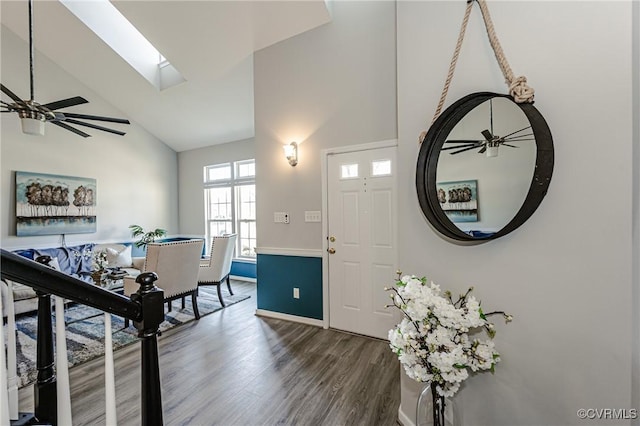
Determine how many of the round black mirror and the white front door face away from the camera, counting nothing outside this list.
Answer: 0

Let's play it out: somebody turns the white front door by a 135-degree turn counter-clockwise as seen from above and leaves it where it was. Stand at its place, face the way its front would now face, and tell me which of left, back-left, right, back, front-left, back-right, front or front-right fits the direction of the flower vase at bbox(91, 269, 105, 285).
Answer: back

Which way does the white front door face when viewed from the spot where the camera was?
facing the viewer and to the left of the viewer

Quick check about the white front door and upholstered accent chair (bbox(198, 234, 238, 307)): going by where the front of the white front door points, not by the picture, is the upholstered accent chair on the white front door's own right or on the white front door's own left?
on the white front door's own right

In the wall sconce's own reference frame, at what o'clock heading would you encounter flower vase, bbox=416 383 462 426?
The flower vase is roughly at 10 o'clock from the wall sconce.

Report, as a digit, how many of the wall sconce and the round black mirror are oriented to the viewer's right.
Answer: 0

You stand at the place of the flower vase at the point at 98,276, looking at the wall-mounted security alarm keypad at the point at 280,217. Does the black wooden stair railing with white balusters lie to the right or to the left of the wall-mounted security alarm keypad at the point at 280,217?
right

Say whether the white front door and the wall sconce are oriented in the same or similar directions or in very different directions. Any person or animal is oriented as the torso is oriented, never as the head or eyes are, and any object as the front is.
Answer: same or similar directions

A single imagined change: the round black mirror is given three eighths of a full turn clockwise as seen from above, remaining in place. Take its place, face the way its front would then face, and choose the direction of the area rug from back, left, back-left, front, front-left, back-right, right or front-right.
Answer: left

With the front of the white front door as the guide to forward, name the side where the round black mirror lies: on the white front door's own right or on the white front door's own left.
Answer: on the white front door's own left

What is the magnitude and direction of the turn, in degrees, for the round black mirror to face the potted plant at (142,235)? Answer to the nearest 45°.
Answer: approximately 45° to its right

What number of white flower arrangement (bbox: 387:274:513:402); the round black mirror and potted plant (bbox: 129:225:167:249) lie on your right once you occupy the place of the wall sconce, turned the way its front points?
1

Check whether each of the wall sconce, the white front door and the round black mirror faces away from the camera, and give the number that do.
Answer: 0
